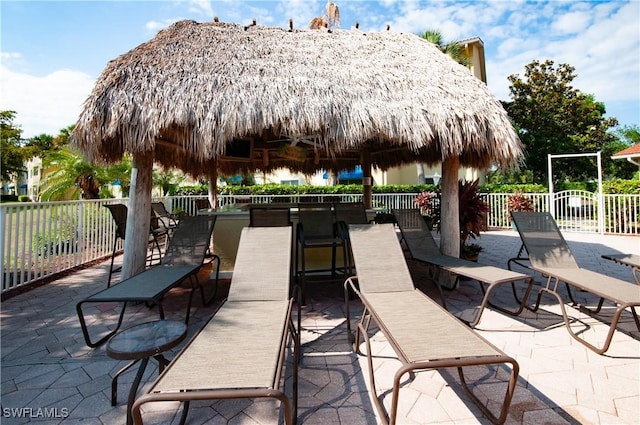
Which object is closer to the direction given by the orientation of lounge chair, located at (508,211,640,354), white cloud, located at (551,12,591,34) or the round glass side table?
the round glass side table

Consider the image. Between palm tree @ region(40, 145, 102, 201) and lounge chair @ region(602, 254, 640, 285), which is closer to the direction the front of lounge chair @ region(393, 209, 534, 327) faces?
the lounge chair

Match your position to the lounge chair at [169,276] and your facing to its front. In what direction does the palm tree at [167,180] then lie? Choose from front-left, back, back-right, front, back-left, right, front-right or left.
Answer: back-right

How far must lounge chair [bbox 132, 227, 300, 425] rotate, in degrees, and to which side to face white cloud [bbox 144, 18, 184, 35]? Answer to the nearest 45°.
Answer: approximately 180°

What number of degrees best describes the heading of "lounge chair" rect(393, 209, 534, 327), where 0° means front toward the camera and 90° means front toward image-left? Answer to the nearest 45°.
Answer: approximately 315°
